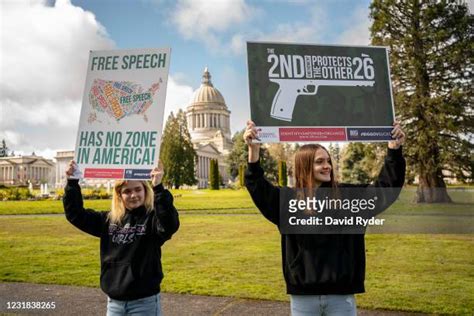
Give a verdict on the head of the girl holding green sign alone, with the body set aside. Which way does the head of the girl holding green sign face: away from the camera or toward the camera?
toward the camera

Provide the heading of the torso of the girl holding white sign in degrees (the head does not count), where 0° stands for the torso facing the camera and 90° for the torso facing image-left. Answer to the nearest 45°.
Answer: approximately 0°

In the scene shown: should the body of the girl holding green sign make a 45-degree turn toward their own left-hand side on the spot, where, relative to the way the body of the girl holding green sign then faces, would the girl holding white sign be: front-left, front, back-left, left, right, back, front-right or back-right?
back-right

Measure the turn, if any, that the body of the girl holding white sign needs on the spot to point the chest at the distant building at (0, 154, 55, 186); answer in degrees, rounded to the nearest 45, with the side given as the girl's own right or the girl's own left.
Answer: approximately 180°

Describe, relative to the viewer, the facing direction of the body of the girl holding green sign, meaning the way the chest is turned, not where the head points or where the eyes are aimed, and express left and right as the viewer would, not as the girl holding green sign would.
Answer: facing the viewer

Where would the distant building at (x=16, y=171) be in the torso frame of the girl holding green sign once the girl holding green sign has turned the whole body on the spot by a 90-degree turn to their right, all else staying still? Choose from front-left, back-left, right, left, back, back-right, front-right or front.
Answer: front-right

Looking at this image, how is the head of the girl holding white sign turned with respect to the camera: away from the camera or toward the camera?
toward the camera
